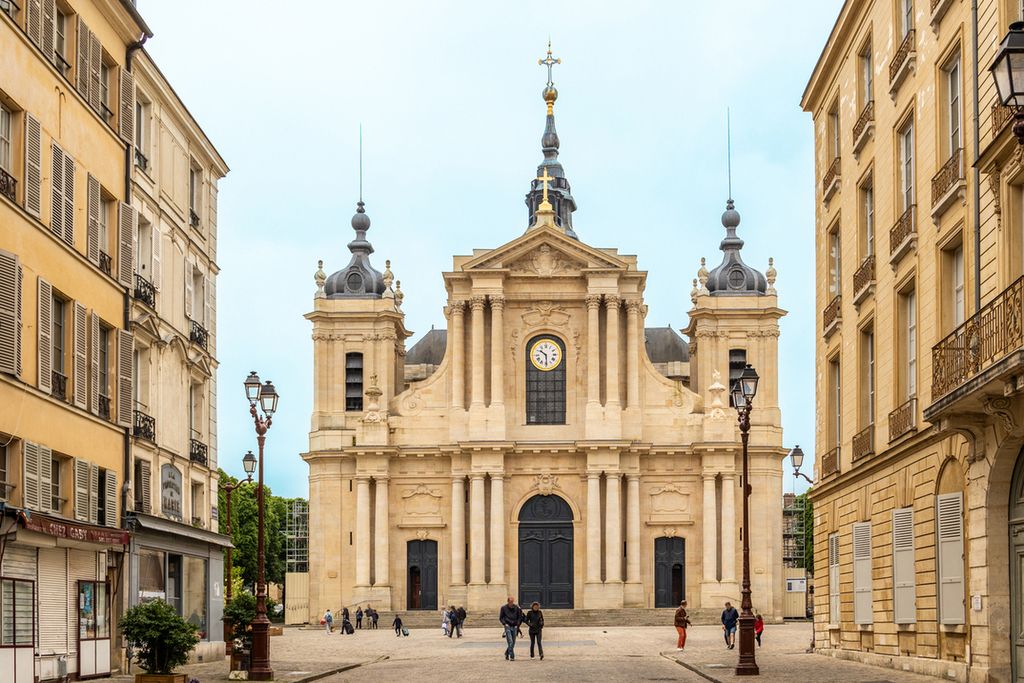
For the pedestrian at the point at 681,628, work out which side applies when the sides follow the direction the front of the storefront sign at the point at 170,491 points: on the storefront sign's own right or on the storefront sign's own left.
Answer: on the storefront sign's own left

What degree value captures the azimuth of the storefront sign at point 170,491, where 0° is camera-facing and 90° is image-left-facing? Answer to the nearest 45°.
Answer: approximately 315°

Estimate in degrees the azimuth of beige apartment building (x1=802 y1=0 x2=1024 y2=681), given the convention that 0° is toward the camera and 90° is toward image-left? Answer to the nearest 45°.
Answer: approximately 45°

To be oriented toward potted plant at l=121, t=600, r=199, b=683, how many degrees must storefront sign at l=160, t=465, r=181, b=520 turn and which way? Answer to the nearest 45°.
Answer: approximately 45° to its right
